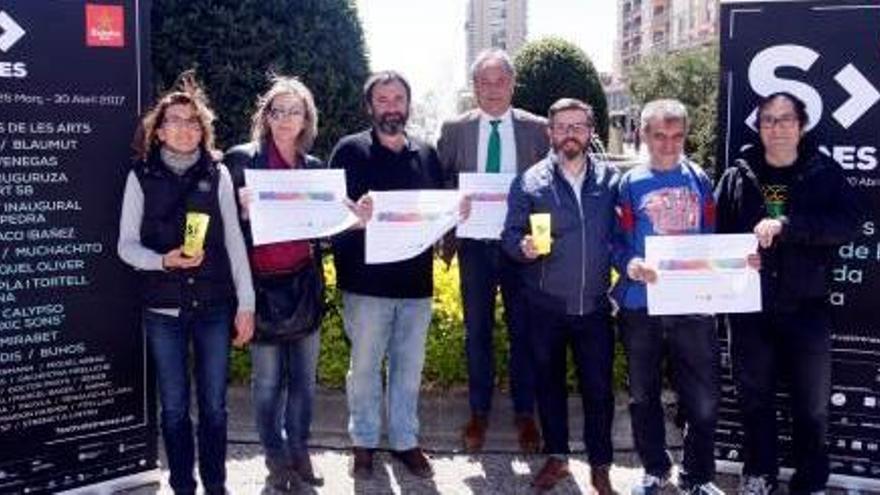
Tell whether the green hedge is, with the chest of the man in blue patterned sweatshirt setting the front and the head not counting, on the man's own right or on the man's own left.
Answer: on the man's own right

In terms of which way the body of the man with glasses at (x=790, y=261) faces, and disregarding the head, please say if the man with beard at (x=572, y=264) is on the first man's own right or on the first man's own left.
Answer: on the first man's own right

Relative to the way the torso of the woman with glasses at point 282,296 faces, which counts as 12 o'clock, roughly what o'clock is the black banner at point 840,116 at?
The black banner is roughly at 9 o'clock from the woman with glasses.

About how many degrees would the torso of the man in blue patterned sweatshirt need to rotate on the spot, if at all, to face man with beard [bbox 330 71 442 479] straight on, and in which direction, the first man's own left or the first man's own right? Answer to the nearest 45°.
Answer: approximately 90° to the first man's own right

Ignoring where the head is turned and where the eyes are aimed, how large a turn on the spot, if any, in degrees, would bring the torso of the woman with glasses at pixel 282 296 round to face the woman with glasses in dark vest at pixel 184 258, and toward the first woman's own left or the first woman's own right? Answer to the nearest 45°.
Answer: approximately 45° to the first woman's own right

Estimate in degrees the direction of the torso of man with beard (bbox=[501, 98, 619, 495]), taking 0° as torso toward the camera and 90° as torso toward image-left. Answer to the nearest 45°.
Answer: approximately 0°

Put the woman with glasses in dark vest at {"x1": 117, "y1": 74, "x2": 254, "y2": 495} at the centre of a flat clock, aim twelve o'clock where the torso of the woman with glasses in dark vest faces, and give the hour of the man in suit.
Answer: The man in suit is roughly at 8 o'clock from the woman with glasses in dark vest.

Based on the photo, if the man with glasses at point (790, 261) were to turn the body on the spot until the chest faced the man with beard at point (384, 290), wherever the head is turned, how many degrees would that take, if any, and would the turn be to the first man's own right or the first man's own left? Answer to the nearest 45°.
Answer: approximately 90° to the first man's own right

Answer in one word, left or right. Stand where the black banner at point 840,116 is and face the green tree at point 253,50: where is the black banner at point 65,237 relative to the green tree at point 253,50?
left

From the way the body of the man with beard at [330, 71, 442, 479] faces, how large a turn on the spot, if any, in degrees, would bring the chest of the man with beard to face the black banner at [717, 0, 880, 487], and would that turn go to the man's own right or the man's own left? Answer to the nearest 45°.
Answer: approximately 90° to the man's own left

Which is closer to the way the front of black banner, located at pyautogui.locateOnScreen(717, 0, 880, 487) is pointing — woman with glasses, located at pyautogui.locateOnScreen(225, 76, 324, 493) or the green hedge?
the woman with glasses

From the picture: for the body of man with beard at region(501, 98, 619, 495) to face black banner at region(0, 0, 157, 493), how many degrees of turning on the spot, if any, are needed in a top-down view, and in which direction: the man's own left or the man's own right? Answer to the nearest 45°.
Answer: approximately 90° to the man's own right

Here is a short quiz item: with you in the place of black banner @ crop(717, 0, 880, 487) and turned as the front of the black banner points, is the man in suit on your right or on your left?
on your right
